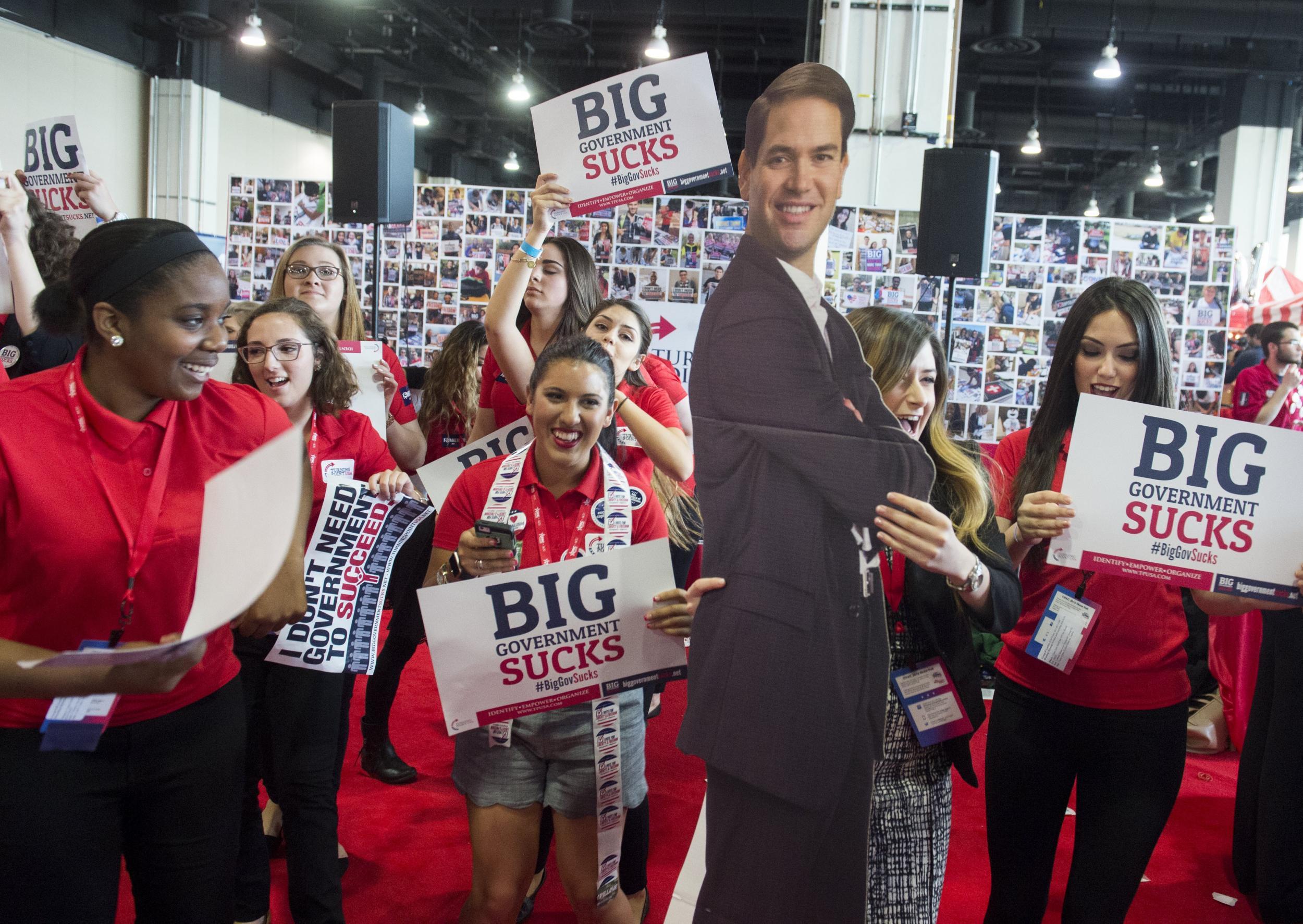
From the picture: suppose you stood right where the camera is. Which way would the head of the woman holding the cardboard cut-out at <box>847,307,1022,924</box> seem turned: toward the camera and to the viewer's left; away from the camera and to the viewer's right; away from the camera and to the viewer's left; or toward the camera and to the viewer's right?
toward the camera and to the viewer's left

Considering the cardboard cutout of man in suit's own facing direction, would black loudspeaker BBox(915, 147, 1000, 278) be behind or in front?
behind

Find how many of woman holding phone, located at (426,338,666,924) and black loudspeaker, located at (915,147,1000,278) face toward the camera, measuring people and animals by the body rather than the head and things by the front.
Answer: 2

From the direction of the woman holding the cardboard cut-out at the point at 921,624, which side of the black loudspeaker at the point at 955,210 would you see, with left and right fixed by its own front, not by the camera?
front

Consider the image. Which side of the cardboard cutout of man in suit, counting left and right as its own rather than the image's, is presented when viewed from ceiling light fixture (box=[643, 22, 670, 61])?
back

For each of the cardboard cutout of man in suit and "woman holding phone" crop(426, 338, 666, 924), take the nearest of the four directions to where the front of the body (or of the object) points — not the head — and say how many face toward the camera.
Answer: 2

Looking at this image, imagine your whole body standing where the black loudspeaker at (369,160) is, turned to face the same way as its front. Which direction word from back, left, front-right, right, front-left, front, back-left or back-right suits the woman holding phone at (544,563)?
front-left

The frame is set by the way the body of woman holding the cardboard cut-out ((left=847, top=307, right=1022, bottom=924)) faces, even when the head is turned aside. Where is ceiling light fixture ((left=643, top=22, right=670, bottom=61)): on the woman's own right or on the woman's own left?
on the woman's own right

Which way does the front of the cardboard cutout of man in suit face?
toward the camera

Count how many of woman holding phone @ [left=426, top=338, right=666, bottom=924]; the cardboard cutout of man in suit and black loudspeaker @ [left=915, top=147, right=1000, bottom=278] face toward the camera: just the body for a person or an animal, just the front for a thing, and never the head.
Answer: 3

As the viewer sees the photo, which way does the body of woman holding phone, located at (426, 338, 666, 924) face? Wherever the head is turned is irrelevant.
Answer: toward the camera
